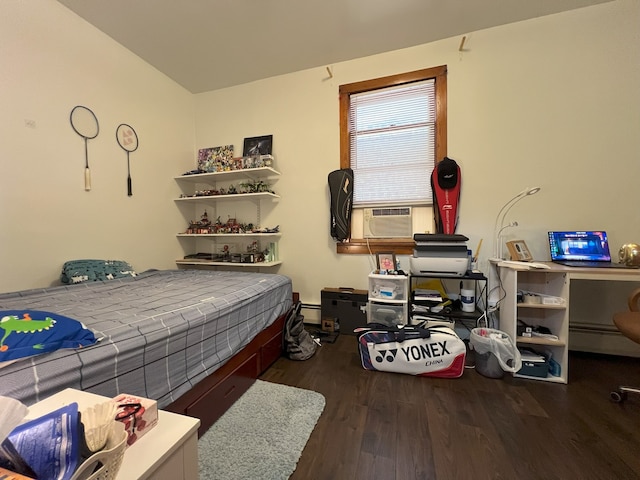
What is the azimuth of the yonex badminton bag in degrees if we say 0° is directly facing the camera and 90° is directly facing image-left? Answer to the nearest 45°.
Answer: approximately 0°

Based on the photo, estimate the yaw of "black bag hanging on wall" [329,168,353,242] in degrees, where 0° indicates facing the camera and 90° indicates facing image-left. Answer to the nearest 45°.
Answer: approximately 0°

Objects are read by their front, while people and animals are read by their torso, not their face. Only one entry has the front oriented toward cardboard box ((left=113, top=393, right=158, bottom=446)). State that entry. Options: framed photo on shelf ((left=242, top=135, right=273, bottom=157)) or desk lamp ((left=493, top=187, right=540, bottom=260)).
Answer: the framed photo on shelf

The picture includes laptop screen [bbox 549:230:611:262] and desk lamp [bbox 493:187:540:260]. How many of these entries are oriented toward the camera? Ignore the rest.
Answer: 1

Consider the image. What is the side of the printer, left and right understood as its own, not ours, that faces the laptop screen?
left

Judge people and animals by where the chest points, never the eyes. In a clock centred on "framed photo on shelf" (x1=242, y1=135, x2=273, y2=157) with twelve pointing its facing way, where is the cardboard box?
The cardboard box is roughly at 12 o'clock from the framed photo on shelf.

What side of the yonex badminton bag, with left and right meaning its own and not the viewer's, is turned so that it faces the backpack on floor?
right

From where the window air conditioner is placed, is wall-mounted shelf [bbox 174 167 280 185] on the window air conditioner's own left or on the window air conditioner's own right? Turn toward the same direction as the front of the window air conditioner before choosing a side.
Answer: on the window air conditioner's own right

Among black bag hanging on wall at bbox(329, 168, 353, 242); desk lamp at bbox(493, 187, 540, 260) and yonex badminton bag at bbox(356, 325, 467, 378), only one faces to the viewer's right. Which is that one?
the desk lamp

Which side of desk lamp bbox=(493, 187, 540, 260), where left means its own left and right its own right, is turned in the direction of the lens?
right

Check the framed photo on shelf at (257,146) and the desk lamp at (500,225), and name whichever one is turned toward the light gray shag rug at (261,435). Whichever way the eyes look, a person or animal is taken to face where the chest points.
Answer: the framed photo on shelf
